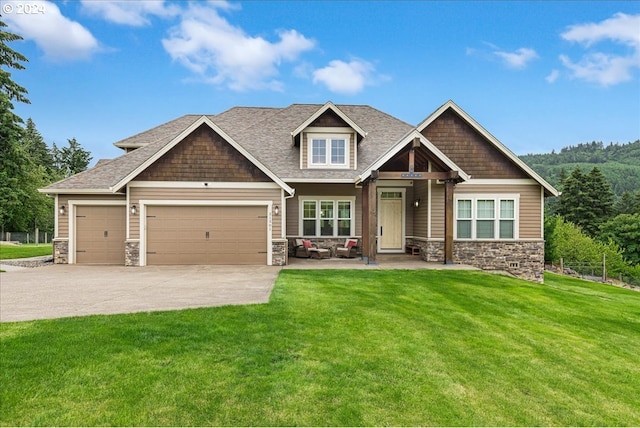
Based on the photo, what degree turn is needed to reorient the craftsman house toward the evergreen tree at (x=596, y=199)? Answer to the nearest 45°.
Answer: approximately 135° to its left

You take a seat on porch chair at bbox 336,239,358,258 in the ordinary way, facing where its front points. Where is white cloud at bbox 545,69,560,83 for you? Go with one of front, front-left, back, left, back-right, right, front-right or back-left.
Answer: back

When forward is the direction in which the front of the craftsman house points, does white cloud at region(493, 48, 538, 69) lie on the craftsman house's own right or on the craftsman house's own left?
on the craftsman house's own left

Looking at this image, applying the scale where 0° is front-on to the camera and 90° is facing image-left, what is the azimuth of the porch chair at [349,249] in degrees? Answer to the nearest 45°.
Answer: approximately 45°

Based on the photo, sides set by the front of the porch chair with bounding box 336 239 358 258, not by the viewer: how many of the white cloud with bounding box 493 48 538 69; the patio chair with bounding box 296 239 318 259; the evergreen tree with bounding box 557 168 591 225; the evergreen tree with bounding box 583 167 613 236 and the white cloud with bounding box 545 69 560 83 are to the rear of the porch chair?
4

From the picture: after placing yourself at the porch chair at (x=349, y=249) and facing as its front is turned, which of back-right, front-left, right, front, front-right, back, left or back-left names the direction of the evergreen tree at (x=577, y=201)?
back

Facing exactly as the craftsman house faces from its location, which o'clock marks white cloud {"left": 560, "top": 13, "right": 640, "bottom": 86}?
The white cloud is roughly at 8 o'clock from the craftsman house.

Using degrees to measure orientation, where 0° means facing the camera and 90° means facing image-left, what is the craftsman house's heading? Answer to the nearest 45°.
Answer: approximately 0°

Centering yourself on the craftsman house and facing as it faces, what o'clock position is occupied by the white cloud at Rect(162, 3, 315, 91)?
The white cloud is roughly at 5 o'clock from the craftsman house.
